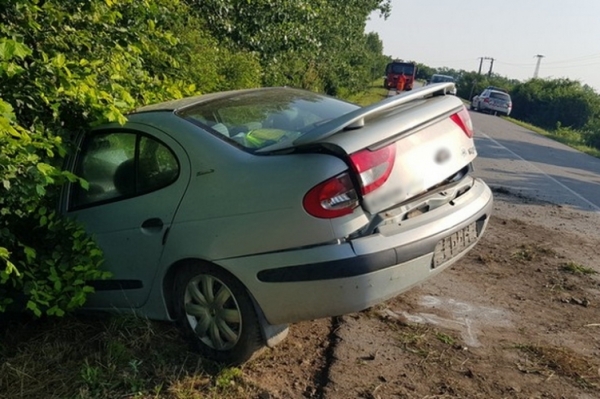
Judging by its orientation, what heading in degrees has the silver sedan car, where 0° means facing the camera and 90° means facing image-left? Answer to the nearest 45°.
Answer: approximately 135°

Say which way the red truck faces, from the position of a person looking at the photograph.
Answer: facing the viewer

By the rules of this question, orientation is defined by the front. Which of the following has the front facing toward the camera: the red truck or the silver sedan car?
the red truck

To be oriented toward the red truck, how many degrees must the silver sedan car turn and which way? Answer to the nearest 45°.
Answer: approximately 45° to its right

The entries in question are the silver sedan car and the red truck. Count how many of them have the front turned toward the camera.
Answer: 1

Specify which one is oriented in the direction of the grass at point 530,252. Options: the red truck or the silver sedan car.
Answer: the red truck

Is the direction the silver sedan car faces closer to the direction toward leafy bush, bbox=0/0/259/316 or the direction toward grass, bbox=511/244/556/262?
the leafy bush

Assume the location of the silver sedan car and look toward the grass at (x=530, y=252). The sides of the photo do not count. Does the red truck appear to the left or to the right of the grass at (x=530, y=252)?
left

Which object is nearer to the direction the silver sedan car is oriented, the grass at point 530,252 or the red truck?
the red truck

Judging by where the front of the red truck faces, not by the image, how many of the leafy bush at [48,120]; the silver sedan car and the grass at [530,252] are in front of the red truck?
3

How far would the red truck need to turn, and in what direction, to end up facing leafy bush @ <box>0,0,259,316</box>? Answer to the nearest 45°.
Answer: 0° — it already faces it

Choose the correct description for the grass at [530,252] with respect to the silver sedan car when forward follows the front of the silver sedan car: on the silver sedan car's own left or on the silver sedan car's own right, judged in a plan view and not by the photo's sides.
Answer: on the silver sedan car's own right

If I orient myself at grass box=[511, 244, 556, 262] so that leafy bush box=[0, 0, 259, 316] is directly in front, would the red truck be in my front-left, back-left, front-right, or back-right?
back-right

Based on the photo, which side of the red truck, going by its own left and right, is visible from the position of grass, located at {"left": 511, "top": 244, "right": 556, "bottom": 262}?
front

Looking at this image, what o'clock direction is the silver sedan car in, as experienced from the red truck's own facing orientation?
The silver sedan car is roughly at 12 o'clock from the red truck.

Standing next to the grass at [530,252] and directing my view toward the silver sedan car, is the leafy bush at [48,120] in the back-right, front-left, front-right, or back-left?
front-right
